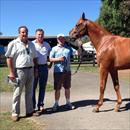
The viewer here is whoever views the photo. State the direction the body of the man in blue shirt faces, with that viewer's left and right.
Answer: facing the viewer

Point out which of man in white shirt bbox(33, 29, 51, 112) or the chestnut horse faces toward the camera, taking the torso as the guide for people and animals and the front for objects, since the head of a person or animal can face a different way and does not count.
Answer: the man in white shirt

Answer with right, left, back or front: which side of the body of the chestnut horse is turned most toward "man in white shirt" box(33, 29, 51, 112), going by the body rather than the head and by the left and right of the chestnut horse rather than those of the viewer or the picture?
front

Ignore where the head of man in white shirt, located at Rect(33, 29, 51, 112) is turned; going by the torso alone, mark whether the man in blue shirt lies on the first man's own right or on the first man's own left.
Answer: on the first man's own left

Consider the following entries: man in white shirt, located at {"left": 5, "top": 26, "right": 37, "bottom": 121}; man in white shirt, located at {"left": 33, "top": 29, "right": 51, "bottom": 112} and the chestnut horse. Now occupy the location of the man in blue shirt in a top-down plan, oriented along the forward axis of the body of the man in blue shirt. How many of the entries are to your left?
1

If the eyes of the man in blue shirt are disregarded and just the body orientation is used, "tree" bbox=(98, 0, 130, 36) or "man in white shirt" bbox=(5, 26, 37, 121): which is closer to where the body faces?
the man in white shirt

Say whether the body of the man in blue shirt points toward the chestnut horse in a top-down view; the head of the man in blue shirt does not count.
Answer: no

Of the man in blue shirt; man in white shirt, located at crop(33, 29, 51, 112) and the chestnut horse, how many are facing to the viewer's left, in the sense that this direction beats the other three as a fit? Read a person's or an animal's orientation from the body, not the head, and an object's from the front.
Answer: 1

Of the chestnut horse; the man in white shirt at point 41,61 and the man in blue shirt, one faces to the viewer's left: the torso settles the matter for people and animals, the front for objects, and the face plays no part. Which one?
the chestnut horse

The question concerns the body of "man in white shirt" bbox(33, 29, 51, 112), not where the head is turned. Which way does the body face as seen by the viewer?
toward the camera

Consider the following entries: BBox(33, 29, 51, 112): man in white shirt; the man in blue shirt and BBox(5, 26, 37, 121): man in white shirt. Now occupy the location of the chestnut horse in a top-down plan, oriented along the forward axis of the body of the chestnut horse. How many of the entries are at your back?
0

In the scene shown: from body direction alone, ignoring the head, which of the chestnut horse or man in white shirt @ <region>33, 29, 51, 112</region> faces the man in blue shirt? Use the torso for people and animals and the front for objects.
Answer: the chestnut horse

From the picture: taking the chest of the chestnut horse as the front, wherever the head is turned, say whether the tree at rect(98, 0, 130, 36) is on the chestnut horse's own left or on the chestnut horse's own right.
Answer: on the chestnut horse's own right

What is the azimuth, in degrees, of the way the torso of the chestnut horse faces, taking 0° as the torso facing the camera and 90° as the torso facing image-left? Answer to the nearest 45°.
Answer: approximately 90°

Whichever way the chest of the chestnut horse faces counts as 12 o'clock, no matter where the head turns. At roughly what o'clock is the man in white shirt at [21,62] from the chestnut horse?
The man in white shirt is roughly at 11 o'clock from the chestnut horse.
